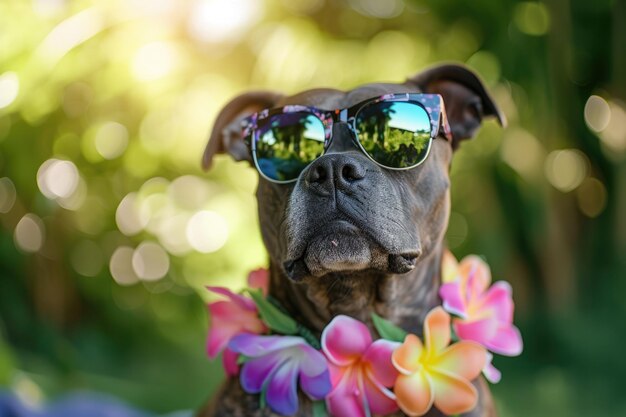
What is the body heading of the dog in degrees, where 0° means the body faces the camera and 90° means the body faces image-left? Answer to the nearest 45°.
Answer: approximately 0°
